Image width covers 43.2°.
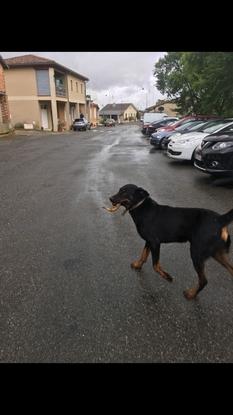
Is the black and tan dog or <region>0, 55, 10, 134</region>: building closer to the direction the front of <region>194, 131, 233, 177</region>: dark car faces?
the black and tan dog

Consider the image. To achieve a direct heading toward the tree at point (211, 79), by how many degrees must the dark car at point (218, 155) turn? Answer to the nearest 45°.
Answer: approximately 135° to its right

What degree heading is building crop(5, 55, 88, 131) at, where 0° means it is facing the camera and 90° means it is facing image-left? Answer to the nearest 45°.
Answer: approximately 315°

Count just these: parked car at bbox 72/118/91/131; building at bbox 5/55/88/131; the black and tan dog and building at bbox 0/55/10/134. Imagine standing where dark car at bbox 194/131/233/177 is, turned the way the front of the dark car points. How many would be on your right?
3

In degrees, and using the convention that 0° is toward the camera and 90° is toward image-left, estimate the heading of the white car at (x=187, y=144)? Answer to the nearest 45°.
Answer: approximately 45°

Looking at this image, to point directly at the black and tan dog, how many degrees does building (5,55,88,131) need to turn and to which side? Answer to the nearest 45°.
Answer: approximately 45° to its right

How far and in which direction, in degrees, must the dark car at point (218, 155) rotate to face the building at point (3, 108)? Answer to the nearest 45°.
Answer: approximately 90° to its right

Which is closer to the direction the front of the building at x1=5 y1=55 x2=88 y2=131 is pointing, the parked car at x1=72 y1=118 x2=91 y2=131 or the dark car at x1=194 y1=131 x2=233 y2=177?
the dark car

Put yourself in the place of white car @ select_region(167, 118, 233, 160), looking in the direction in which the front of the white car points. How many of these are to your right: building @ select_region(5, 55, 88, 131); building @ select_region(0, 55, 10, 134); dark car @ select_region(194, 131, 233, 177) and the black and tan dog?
2
